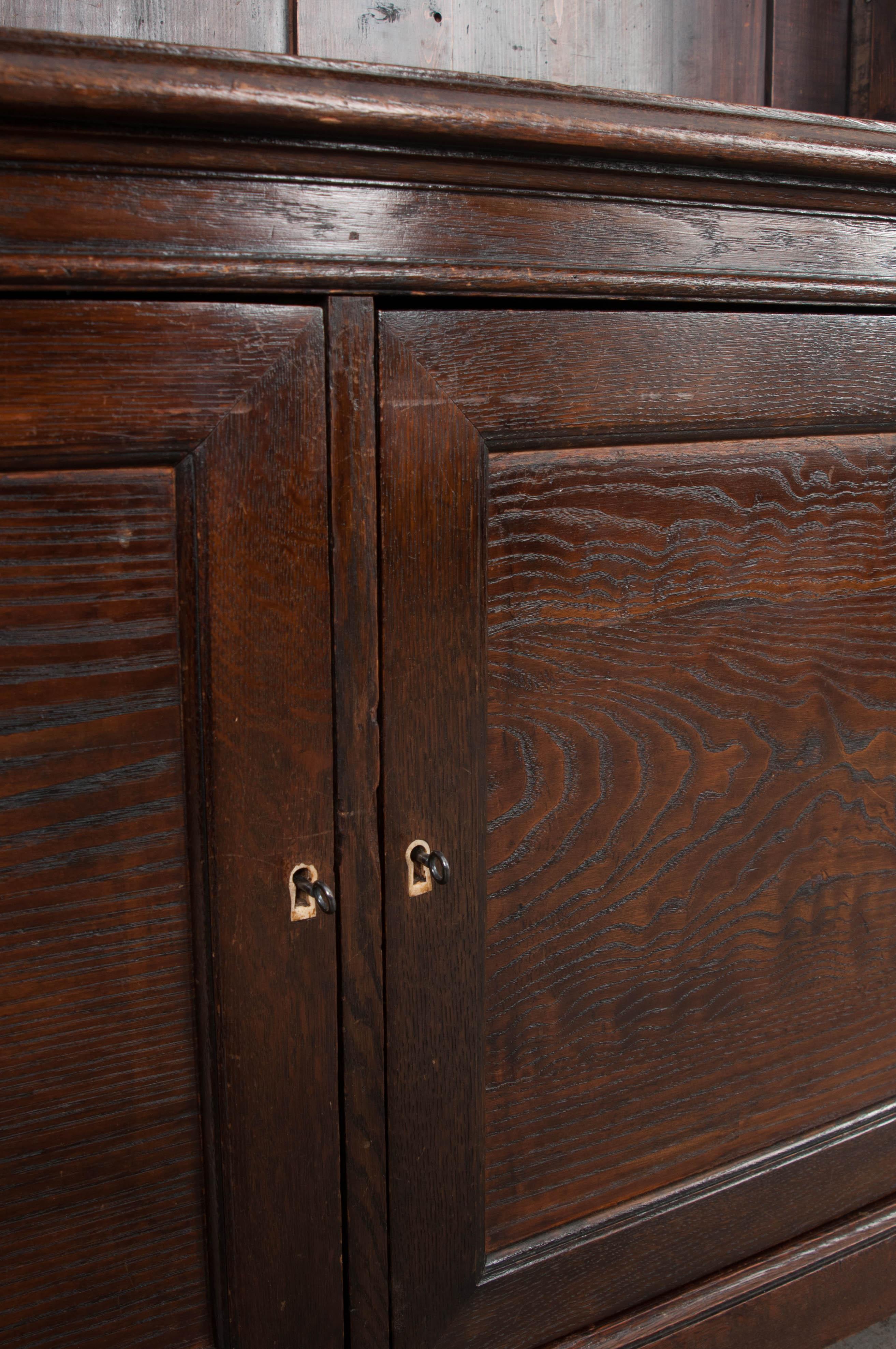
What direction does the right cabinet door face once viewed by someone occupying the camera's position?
facing the viewer and to the right of the viewer
